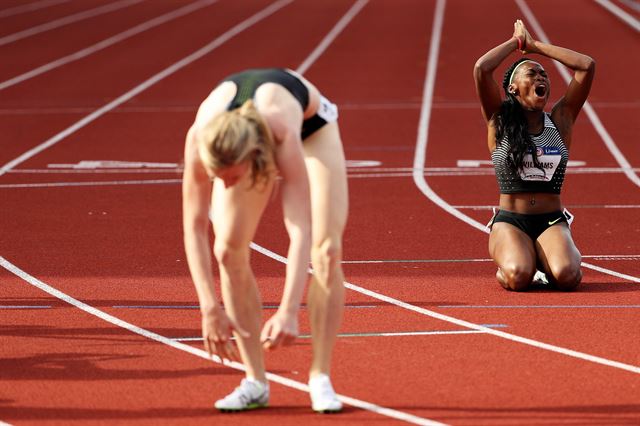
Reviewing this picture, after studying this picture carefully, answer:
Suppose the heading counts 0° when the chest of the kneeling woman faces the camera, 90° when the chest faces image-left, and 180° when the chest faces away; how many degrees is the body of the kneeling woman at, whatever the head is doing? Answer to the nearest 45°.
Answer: approximately 0°

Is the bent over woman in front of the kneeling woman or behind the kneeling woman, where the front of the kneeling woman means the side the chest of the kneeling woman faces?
in front
